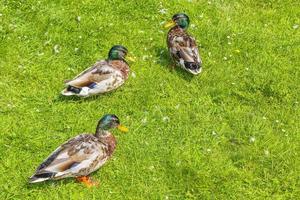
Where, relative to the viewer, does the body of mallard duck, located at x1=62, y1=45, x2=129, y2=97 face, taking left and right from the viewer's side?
facing away from the viewer and to the right of the viewer

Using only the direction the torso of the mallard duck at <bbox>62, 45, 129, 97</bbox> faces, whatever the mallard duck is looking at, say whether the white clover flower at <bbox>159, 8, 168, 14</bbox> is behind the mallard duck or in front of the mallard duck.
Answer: in front

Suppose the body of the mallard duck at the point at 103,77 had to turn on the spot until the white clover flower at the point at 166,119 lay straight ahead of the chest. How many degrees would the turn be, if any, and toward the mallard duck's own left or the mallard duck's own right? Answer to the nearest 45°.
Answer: approximately 90° to the mallard duck's own right

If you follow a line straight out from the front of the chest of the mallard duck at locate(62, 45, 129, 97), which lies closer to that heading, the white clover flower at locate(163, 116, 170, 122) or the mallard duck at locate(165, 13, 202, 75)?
the mallard duck

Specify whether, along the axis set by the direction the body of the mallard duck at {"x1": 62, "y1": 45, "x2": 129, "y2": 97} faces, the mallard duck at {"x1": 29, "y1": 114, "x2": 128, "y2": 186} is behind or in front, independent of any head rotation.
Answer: behind

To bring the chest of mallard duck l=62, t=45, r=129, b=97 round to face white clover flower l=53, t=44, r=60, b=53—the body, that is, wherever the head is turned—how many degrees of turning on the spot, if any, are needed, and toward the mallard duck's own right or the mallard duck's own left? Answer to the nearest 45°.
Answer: approximately 90° to the mallard duck's own left
